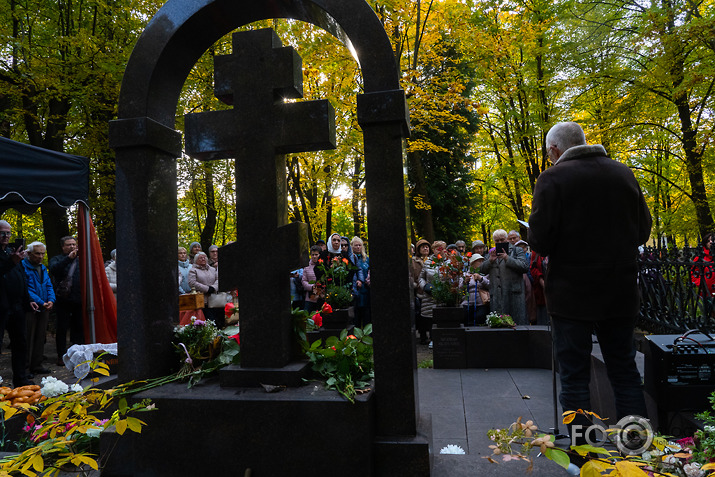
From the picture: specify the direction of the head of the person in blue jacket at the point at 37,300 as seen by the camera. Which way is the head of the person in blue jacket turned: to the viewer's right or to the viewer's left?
to the viewer's right

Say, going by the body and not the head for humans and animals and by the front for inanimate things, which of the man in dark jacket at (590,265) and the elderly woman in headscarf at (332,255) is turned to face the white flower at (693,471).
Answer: the elderly woman in headscarf

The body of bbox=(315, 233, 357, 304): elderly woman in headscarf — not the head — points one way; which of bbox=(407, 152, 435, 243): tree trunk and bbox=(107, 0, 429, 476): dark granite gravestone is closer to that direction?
the dark granite gravestone

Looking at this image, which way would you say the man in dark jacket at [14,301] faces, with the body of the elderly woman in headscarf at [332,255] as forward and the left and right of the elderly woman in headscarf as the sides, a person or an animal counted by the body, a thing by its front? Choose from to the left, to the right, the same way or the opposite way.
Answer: to the left

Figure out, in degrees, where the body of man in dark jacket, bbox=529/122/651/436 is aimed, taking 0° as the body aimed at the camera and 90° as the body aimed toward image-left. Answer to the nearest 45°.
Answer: approximately 135°

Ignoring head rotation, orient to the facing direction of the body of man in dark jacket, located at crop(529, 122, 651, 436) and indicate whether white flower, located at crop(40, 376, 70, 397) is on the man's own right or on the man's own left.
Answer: on the man's own left

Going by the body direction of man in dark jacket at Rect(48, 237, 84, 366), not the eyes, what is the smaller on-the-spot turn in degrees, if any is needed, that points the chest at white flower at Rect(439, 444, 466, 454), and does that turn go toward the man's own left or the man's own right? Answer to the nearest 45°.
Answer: approximately 45° to the man's own right

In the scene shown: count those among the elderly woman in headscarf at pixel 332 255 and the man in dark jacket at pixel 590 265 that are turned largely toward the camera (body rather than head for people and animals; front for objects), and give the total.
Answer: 1

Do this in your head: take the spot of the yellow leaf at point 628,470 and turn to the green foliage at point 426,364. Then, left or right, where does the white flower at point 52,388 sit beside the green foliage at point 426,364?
left

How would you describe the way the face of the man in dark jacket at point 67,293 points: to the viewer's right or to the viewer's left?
to the viewer's right

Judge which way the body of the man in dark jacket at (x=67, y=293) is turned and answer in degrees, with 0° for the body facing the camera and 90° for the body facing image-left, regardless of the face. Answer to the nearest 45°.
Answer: approximately 315°
